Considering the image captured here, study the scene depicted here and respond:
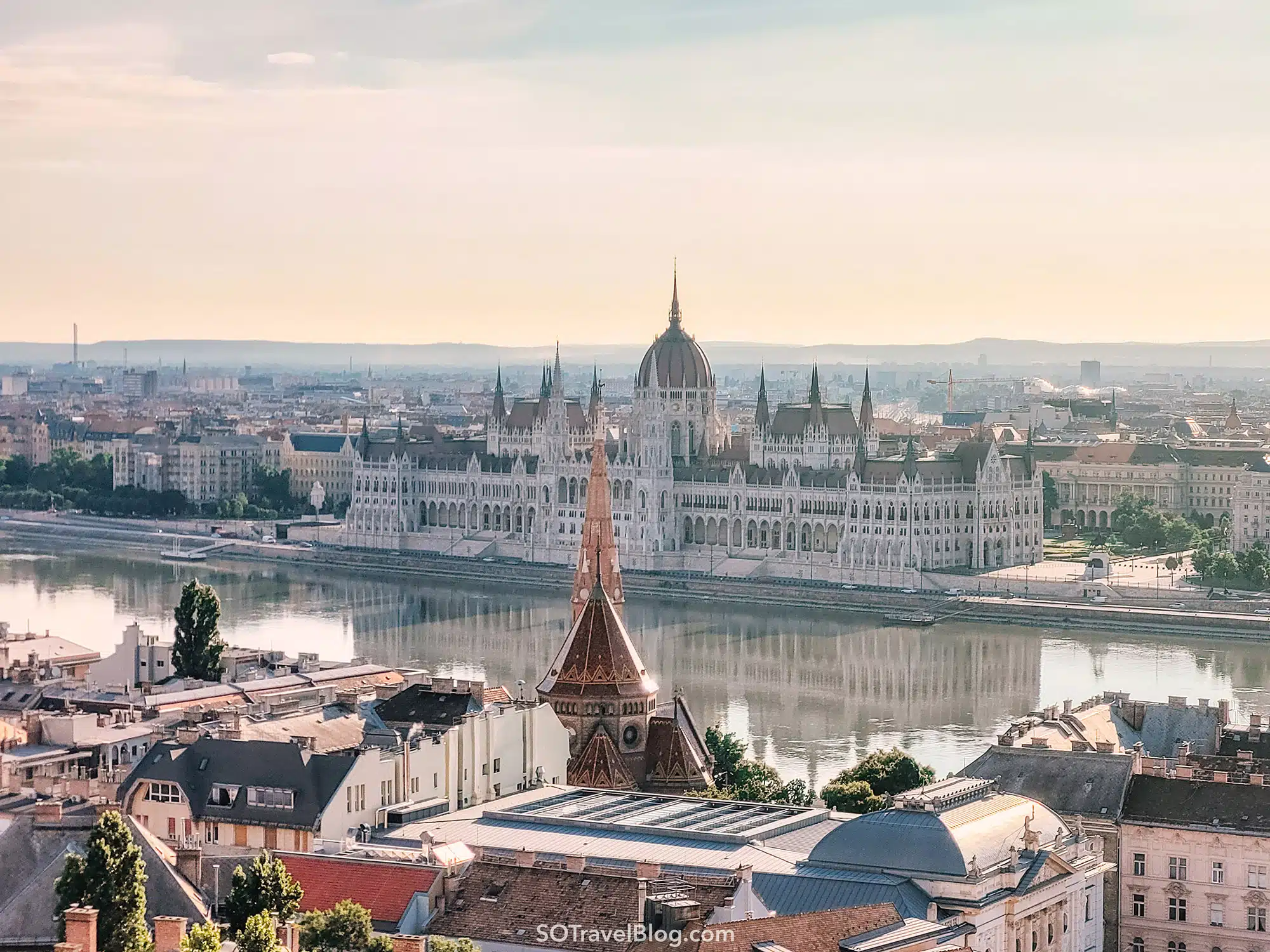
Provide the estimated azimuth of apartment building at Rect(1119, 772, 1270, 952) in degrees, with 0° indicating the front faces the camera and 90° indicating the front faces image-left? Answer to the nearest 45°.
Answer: approximately 0°

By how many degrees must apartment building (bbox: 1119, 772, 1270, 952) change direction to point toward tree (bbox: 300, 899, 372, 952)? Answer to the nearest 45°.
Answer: approximately 45° to its right

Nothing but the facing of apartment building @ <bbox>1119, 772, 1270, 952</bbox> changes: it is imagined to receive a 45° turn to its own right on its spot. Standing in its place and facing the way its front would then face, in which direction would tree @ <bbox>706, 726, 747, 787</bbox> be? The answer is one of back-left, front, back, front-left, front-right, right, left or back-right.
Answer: right

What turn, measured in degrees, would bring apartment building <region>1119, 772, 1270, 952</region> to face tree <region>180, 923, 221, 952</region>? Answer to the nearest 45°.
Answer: approximately 45° to its right

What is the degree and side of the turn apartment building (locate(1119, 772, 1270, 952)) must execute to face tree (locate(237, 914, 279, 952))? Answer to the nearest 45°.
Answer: approximately 45° to its right
